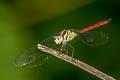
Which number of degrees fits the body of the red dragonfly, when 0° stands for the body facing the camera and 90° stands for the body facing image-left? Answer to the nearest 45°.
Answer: approximately 45°
